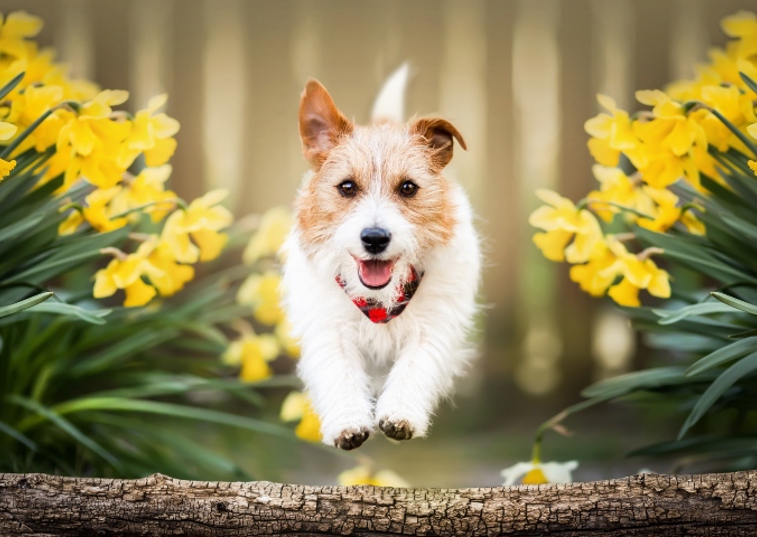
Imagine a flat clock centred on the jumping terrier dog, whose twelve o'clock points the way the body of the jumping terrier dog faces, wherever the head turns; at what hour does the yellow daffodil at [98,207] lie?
The yellow daffodil is roughly at 4 o'clock from the jumping terrier dog.

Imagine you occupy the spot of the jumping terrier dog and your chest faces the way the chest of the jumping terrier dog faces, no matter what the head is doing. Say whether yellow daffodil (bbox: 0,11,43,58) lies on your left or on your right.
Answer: on your right

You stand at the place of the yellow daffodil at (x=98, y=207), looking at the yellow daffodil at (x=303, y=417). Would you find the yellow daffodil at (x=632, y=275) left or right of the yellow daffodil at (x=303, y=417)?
right

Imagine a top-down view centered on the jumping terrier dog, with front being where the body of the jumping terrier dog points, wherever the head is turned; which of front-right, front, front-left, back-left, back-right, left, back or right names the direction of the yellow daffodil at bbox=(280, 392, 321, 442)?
back

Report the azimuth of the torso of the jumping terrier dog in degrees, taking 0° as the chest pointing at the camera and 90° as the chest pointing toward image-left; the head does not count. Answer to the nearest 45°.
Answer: approximately 0°
